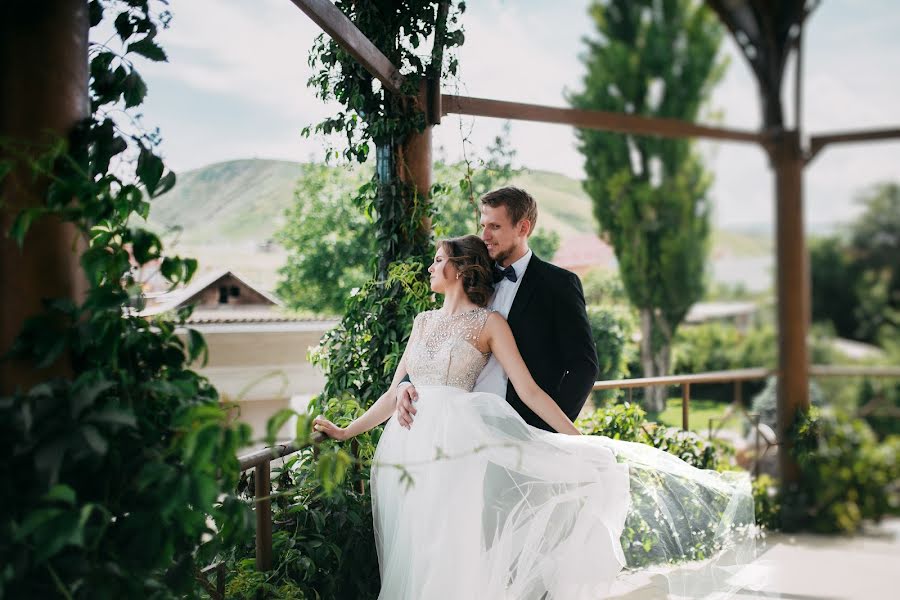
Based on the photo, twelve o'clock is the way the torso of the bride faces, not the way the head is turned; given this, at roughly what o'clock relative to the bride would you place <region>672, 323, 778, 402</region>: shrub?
The shrub is roughly at 5 o'clock from the bride.

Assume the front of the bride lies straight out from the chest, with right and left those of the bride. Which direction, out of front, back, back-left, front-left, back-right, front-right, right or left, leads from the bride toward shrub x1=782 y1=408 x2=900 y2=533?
back

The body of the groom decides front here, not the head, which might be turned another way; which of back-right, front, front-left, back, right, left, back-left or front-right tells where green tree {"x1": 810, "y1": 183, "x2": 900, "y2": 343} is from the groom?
back

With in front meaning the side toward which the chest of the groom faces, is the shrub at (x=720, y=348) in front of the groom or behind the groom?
behind

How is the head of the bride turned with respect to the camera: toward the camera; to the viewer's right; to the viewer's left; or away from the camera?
to the viewer's left

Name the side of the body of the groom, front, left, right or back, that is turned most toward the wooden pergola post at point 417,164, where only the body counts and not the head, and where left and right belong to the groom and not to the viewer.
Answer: right

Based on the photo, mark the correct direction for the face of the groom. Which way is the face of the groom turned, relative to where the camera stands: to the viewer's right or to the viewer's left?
to the viewer's left

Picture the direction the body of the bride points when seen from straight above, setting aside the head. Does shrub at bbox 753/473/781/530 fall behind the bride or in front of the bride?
behind

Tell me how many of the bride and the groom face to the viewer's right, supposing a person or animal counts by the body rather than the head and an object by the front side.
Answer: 0
